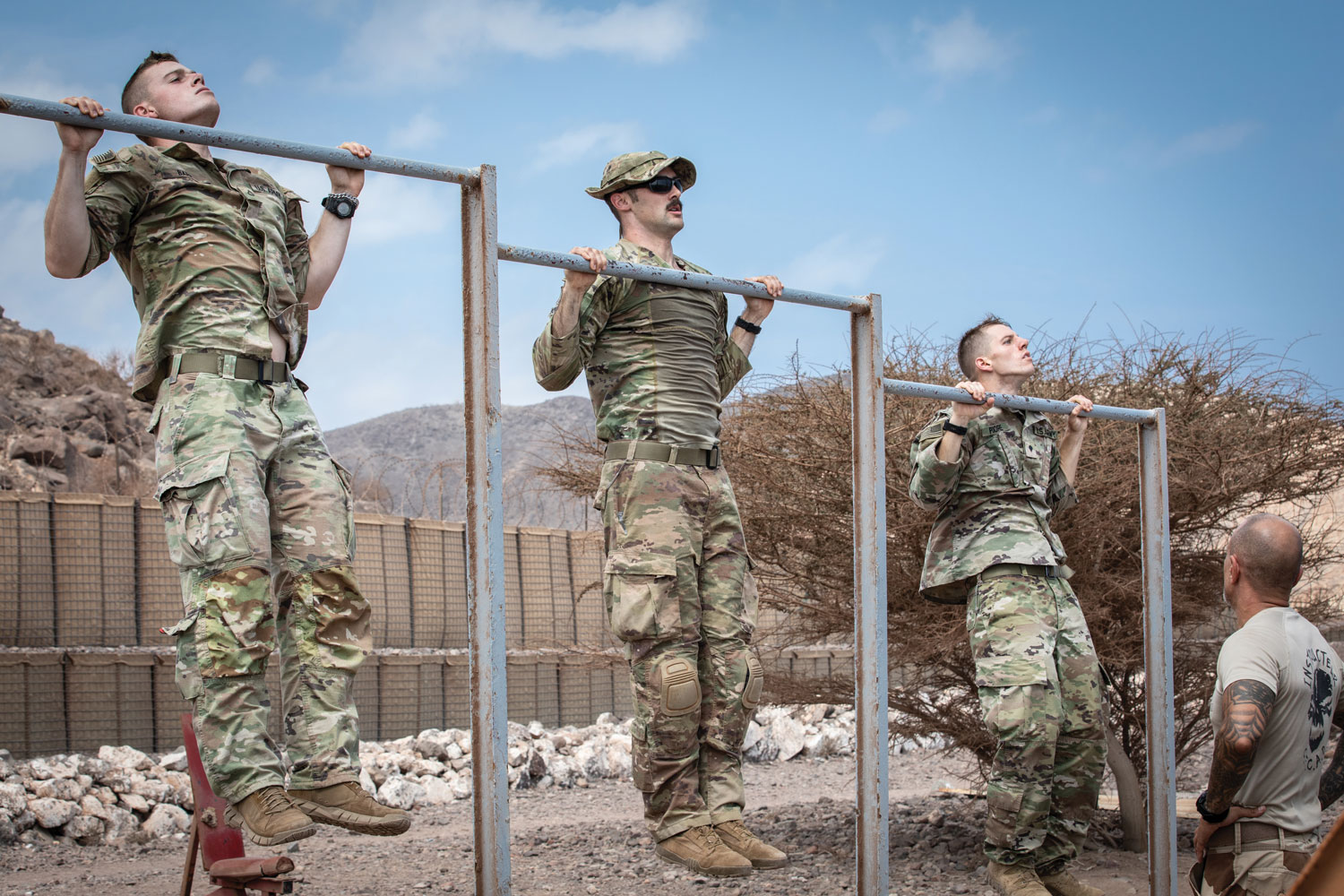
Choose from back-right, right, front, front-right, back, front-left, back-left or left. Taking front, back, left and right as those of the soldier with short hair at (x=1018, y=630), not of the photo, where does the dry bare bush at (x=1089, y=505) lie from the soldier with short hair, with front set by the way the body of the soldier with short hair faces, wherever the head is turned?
back-left

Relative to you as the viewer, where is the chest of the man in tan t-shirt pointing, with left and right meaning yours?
facing away from the viewer and to the left of the viewer

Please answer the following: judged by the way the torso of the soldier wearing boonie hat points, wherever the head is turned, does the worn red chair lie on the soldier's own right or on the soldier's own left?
on the soldier's own right

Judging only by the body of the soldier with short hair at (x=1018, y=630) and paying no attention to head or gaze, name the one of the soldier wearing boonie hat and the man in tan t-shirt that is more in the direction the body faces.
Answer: the man in tan t-shirt

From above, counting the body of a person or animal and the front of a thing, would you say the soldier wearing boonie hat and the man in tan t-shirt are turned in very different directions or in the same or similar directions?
very different directions

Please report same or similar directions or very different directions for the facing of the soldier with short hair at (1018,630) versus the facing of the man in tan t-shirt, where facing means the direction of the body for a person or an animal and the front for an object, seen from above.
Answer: very different directions

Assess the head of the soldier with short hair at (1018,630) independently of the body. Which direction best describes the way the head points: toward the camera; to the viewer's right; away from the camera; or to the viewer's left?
to the viewer's right

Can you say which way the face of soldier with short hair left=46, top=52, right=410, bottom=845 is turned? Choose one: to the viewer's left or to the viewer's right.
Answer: to the viewer's right

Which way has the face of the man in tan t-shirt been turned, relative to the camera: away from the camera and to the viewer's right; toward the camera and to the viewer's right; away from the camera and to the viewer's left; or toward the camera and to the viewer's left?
away from the camera and to the viewer's left
